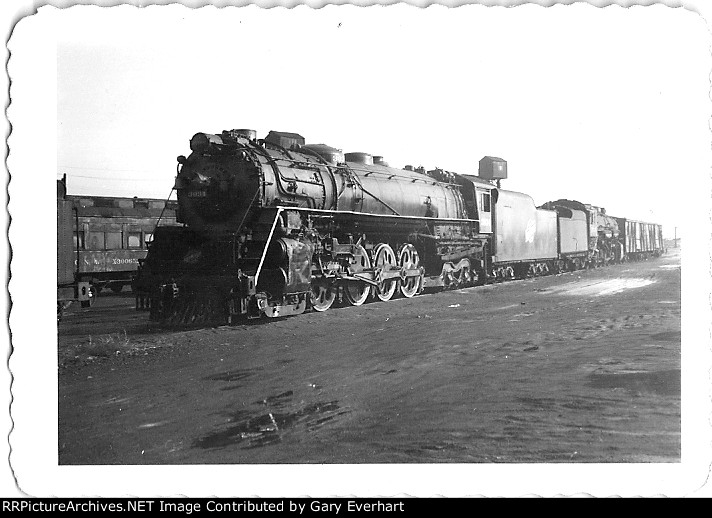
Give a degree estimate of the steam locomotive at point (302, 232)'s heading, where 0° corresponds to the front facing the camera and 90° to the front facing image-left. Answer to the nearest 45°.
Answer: approximately 45°

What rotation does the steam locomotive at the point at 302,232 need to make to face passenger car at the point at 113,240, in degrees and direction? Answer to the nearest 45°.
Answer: approximately 90° to its right

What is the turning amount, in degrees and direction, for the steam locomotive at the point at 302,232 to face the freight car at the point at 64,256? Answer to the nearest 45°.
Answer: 0° — it already faces it
